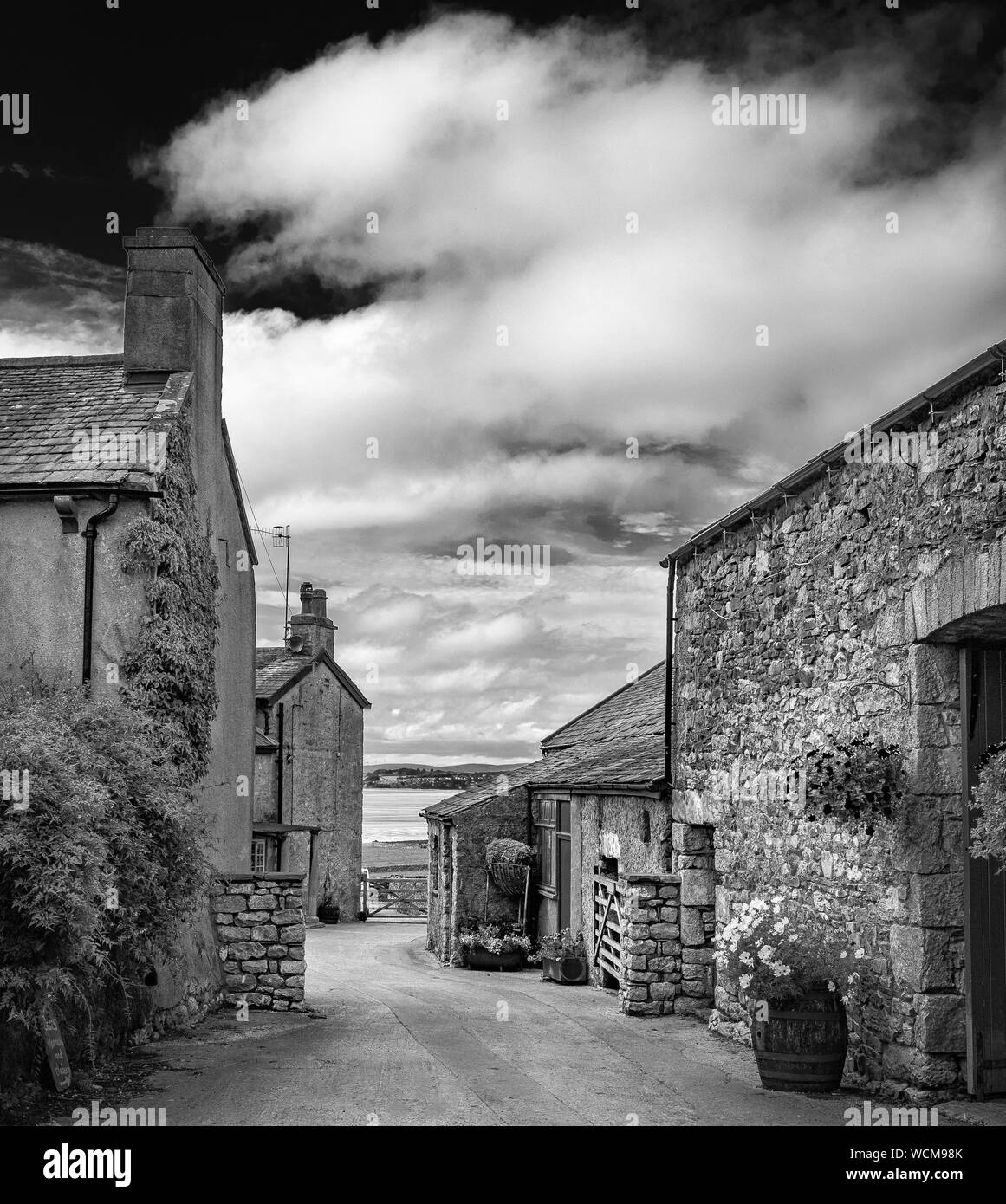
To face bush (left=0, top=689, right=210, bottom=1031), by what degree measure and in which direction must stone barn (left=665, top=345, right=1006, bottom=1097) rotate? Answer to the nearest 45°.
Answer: approximately 45° to its right

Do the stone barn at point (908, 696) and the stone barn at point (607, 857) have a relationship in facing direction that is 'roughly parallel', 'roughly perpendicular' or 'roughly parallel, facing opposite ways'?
roughly parallel

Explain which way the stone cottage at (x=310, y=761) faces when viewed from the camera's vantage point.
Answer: facing the viewer and to the left of the viewer

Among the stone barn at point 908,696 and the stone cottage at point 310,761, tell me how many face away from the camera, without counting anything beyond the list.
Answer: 0

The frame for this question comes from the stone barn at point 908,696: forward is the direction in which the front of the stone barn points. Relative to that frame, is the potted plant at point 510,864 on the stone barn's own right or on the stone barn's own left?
on the stone barn's own right

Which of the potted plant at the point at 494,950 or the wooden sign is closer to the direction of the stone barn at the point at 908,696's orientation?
the wooden sign

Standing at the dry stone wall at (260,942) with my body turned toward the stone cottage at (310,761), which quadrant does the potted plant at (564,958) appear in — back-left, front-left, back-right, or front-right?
front-right

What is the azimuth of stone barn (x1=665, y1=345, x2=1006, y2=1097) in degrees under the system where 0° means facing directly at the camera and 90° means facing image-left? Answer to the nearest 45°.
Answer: approximately 45°

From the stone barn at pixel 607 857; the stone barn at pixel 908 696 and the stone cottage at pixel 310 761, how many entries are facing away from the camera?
0

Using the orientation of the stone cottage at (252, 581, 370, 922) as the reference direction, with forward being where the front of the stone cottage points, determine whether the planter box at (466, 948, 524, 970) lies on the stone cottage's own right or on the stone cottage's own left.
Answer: on the stone cottage's own left
